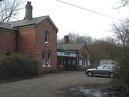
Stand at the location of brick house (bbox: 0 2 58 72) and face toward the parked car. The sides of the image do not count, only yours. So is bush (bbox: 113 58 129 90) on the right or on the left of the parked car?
right

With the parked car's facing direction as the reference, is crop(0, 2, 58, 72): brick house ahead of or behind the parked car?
ahead

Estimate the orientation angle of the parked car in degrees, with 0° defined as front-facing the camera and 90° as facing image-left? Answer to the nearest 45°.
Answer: approximately 90°

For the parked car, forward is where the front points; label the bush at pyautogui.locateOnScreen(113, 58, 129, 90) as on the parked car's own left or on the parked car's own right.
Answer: on the parked car's own left

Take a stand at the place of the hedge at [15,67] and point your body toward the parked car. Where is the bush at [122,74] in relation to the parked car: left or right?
right

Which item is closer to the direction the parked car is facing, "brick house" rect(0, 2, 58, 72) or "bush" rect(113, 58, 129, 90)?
the brick house

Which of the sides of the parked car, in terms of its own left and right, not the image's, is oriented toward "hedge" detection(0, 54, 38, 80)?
front

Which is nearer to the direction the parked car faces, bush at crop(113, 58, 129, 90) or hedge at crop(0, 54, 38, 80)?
the hedge
